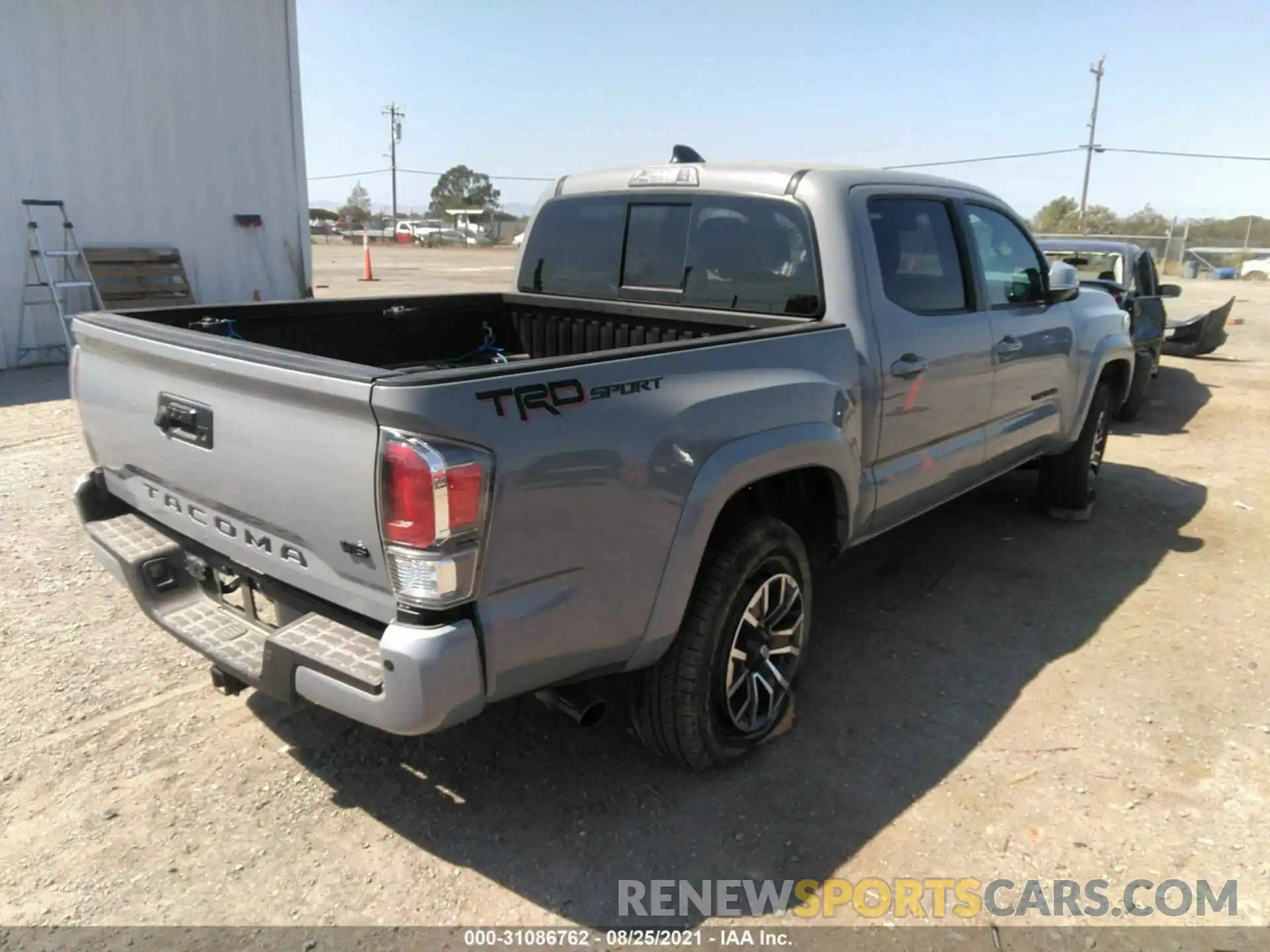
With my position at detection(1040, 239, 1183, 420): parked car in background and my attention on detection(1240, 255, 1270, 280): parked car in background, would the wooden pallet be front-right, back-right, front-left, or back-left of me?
back-left

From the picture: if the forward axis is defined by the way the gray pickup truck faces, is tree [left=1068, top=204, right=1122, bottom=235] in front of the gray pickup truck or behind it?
in front

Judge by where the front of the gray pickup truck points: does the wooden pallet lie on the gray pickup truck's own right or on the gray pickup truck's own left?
on the gray pickup truck's own left

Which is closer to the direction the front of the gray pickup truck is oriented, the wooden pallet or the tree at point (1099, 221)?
the tree

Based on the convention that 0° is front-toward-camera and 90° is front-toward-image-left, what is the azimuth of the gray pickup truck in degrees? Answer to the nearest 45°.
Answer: approximately 225°

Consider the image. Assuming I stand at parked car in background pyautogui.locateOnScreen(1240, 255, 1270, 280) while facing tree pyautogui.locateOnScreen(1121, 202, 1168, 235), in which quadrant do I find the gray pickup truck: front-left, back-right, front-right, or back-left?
back-left

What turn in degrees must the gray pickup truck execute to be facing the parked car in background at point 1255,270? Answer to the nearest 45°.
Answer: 0° — it already faces it

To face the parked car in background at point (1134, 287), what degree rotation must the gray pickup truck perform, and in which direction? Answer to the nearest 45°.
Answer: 0° — it already faces it

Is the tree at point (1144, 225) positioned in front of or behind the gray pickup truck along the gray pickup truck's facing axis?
in front

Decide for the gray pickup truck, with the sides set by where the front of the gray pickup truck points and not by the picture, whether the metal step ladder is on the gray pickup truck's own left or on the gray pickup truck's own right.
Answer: on the gray pickup truck's own left
